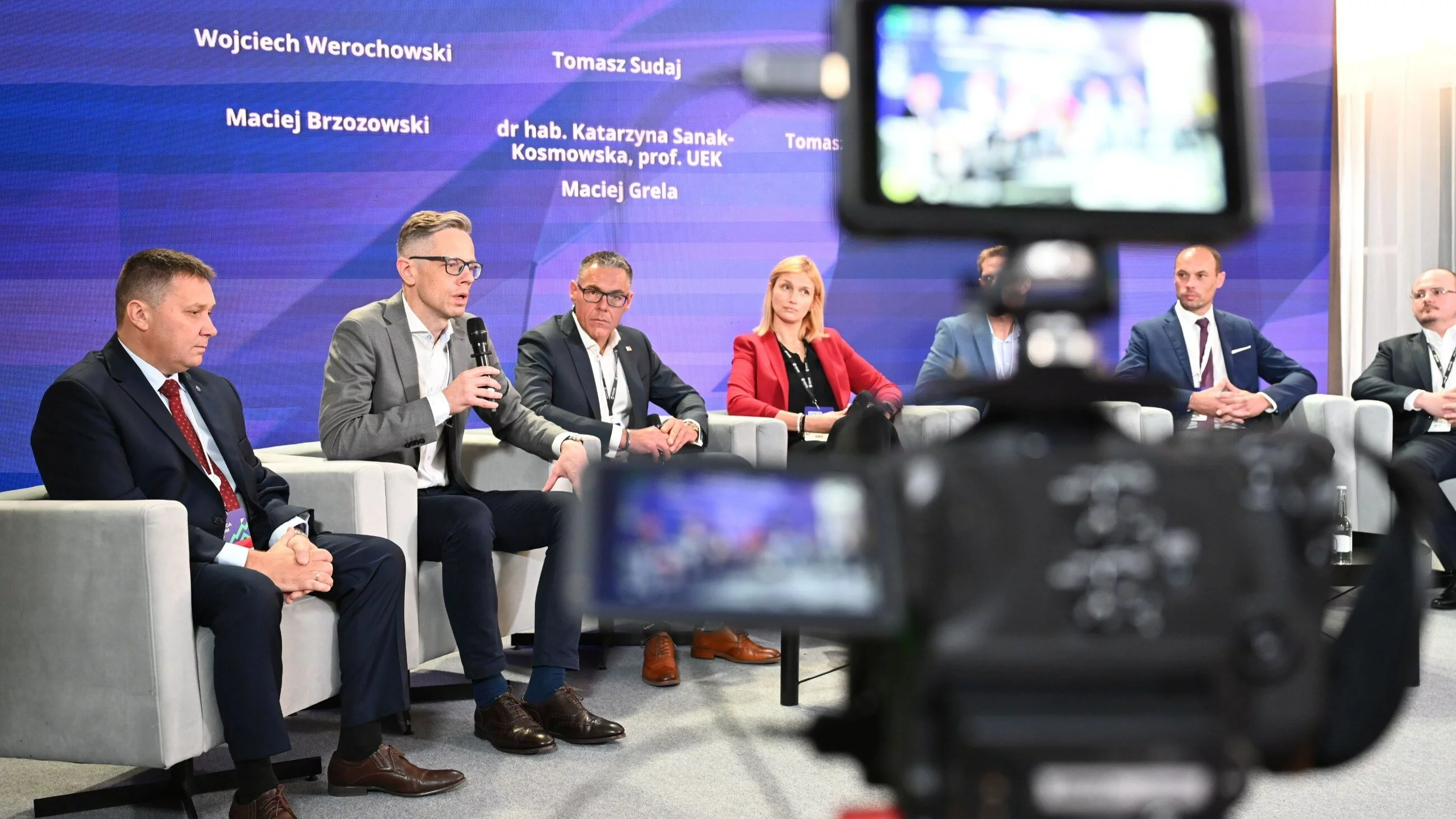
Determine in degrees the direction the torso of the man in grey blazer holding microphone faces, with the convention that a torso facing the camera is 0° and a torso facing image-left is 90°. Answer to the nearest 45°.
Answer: approximately 315°

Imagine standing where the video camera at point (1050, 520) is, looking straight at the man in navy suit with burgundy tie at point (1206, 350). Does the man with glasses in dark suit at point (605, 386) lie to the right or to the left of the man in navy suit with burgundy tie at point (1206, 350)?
left

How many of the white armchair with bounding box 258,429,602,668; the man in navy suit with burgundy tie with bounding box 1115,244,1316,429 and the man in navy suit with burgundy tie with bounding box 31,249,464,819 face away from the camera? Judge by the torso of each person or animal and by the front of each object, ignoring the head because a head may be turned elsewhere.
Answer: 0

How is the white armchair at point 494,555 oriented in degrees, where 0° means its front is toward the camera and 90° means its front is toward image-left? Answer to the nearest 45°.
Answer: approximately 315°

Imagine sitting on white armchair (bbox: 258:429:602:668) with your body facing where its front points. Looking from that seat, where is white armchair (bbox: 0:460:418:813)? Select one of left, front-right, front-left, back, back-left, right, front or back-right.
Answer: right

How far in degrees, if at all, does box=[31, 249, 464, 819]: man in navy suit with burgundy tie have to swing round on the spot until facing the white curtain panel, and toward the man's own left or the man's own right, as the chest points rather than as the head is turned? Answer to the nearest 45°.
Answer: approximately 45° to the man's own left

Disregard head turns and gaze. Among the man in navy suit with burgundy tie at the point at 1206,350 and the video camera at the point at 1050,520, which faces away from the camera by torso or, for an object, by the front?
the video camera

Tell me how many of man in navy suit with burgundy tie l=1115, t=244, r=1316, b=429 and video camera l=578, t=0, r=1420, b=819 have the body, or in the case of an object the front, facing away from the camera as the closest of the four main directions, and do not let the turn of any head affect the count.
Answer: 1

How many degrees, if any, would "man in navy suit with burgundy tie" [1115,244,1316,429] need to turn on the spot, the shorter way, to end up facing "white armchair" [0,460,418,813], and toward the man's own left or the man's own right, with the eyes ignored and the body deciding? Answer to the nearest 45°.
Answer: approximately 45° to the man's own right

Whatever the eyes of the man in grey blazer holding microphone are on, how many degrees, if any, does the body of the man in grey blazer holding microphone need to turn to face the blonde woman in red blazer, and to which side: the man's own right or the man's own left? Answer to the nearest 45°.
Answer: approximately 90° to the man's own left

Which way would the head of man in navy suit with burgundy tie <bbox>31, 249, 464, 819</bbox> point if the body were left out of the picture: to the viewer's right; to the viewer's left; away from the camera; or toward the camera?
to the viewer's right

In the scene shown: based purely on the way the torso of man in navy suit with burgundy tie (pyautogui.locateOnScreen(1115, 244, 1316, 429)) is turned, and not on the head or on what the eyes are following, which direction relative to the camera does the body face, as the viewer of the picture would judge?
toward the camera

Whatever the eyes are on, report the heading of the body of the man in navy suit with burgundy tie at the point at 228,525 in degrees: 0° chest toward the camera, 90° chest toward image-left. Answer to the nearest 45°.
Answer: approximately 315°

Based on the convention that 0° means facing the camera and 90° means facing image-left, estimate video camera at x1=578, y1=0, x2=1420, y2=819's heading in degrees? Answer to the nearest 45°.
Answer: approximately 180°

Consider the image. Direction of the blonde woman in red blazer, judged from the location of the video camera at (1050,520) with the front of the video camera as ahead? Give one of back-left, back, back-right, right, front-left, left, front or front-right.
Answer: front
